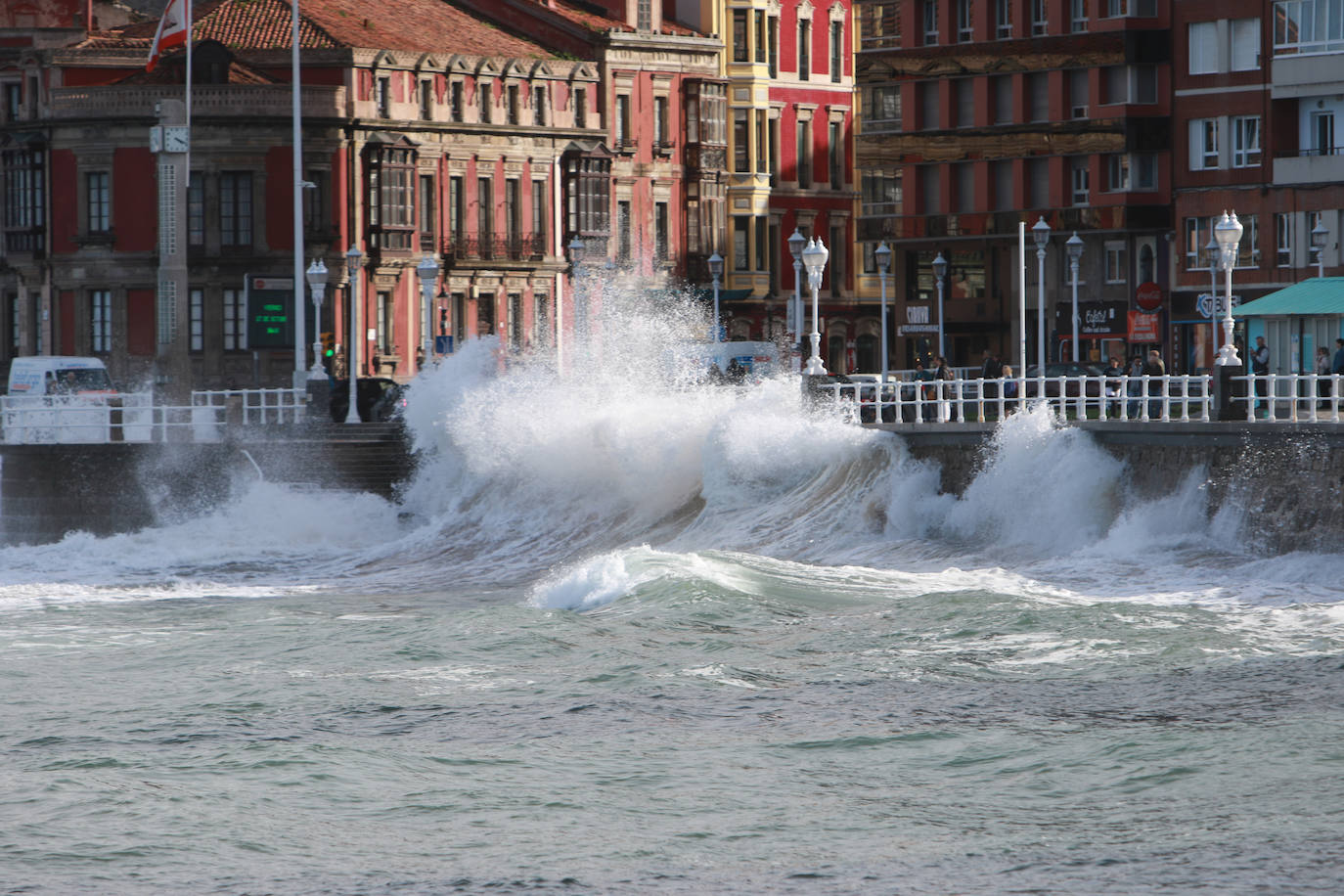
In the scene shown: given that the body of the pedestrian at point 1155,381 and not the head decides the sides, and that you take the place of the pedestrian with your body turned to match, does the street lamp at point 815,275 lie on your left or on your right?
on your right

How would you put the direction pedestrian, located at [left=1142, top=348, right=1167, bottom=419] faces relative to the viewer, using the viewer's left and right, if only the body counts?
facing the viewer

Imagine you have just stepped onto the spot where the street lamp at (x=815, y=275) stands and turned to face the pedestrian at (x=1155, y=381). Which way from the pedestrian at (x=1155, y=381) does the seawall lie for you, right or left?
right

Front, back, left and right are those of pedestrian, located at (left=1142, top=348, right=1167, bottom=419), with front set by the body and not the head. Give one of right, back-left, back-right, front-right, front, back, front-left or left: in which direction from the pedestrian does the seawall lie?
front
